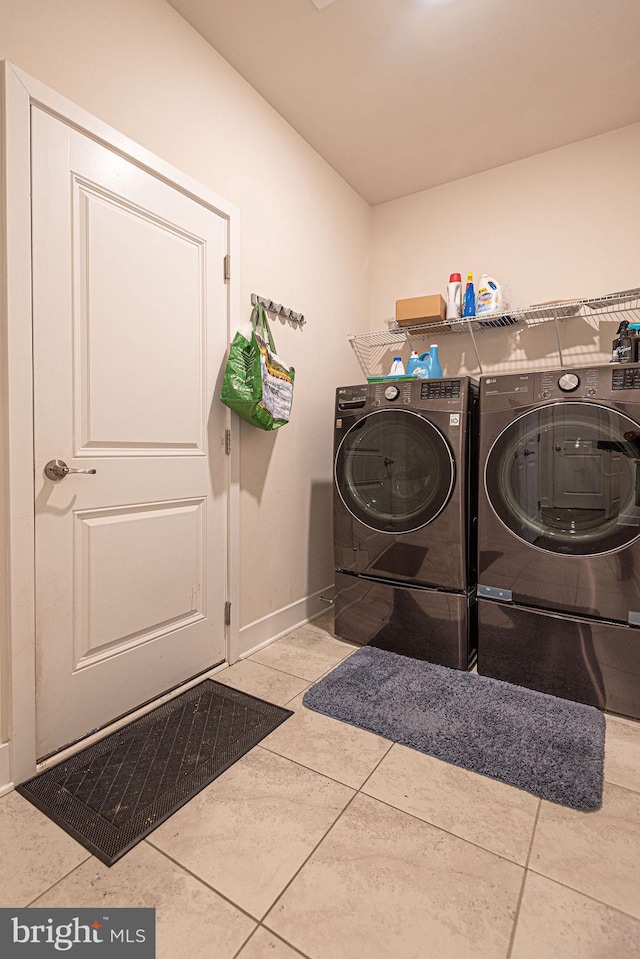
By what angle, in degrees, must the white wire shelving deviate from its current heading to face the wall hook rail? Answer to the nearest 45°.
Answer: approximately 45° to its right

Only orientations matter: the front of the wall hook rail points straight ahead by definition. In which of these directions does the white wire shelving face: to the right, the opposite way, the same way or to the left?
to the right

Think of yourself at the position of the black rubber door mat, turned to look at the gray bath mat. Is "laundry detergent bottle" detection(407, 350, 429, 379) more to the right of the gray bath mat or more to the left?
left

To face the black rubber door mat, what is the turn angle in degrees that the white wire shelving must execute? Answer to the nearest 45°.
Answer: approximately 45° to its right

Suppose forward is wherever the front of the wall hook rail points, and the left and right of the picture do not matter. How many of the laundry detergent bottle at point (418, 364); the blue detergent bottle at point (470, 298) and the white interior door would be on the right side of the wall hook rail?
1

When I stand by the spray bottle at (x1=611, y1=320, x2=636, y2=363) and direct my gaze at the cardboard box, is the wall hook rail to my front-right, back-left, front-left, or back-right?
front-left

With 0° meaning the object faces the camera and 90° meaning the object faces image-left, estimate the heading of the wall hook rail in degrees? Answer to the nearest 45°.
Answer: approximately 315°

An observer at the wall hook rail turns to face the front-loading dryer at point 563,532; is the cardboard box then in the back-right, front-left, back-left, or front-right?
front-left

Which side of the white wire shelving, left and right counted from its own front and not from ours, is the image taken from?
front

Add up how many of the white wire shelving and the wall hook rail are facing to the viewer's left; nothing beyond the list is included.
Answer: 0

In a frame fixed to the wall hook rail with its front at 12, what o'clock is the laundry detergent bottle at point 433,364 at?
The laundry detergent bottle is roughly at 10 o'clock from the wall hook rail.

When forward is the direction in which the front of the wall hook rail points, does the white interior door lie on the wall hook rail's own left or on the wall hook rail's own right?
on the wall hook rail's own right

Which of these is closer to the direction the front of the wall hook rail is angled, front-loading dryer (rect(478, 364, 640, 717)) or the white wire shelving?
the front-loading dryer
